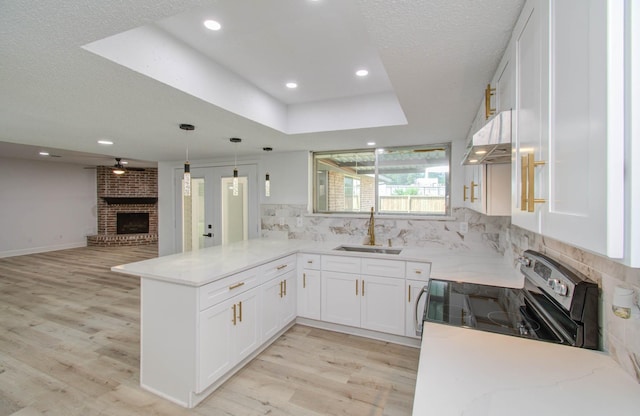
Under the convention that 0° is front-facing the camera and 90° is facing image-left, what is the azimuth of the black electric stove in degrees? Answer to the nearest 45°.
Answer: approximately 90°

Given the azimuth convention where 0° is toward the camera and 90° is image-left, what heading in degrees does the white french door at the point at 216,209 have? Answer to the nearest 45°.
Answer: approximately 45°

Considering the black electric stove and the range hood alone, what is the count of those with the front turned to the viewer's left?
2

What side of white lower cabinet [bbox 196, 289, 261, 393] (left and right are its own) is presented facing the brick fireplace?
back

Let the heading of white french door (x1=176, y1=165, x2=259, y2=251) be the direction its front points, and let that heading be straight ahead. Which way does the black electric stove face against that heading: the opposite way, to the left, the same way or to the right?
to the right

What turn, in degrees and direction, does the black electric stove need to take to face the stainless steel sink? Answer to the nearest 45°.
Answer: approximately 45° to its right

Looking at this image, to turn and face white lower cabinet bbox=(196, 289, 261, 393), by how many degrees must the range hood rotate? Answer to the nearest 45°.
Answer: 0° — it already faces it

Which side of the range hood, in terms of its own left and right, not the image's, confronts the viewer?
left

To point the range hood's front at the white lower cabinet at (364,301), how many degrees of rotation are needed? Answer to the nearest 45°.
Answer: approximately 45° to its right

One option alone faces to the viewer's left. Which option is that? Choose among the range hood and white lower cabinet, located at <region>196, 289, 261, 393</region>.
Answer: the range hood

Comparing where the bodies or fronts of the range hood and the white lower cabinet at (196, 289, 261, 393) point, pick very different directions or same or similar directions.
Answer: very different directions

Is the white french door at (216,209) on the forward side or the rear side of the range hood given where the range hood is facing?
on the forward side

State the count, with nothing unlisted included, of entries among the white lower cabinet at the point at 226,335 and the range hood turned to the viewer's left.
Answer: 1

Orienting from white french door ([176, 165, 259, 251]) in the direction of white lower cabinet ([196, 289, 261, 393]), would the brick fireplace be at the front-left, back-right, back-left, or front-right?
back-right
